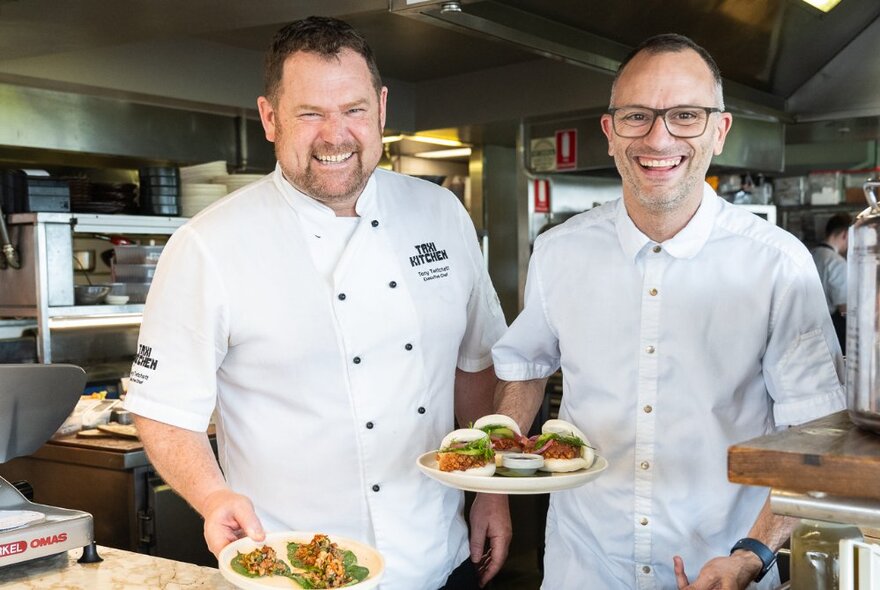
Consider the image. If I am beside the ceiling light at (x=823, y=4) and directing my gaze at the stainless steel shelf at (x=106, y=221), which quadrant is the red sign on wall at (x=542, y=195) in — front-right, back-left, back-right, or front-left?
front-right

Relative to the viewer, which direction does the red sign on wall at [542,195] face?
toward the camera

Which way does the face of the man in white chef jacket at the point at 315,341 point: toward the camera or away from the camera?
toward the camera

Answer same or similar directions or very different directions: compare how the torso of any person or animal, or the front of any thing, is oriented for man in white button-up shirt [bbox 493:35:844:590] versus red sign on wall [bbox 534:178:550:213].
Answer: same or similar directions

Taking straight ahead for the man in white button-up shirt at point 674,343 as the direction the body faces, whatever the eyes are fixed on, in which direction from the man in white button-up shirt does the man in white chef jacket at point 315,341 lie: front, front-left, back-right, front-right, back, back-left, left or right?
right

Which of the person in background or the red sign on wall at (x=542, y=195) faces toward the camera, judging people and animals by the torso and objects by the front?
the red sign on wall

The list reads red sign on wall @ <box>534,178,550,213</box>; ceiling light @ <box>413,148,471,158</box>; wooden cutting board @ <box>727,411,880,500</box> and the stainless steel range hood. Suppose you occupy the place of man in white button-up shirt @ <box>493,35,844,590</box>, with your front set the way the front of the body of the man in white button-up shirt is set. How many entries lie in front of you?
1

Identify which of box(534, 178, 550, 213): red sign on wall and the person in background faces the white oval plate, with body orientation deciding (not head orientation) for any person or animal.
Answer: the red sign on wall

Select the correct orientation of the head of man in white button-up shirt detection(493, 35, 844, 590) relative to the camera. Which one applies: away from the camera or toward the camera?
toward the camera

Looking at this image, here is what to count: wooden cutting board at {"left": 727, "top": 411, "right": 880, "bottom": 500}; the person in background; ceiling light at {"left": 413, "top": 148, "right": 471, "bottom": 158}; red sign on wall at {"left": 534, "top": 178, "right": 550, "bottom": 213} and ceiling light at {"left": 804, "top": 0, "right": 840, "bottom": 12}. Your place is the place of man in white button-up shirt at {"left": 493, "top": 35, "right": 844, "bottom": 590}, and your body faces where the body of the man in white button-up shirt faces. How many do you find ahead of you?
1

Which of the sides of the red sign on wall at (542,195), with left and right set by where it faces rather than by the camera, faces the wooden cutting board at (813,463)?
front

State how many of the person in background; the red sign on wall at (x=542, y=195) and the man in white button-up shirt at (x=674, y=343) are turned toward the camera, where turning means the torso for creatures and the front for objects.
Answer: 2

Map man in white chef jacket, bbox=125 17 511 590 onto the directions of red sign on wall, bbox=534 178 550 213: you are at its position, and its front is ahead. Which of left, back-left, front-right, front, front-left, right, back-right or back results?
front
